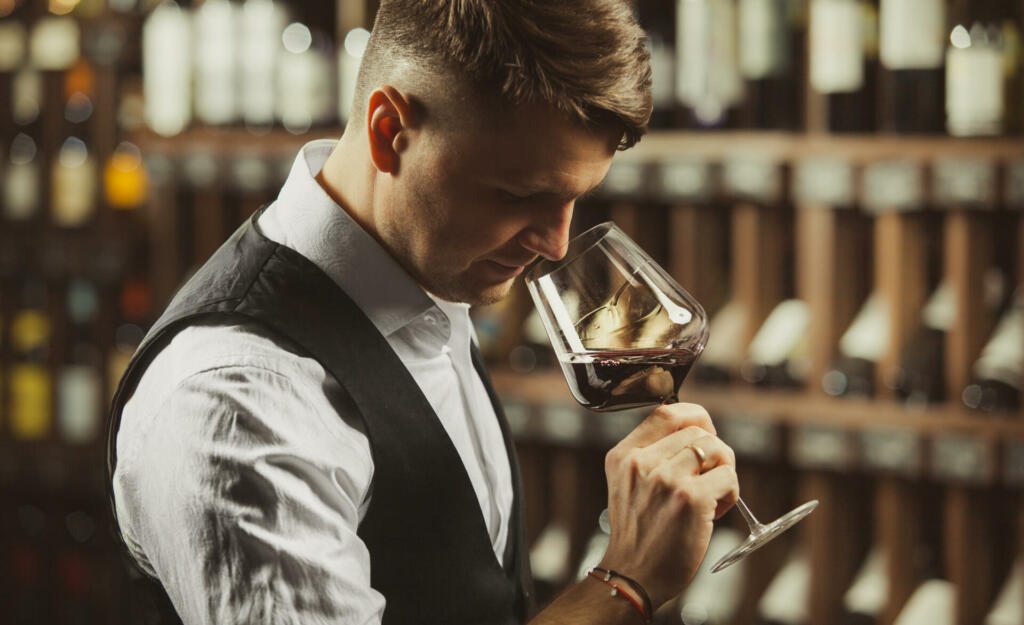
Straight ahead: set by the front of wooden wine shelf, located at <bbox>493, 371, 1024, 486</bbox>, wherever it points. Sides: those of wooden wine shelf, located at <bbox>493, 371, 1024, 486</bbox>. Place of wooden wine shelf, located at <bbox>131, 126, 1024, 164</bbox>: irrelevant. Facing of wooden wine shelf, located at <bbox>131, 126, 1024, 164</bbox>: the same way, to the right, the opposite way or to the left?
the same way

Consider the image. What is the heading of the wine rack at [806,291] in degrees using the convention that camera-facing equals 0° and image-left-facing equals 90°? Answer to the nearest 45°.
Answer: approximately 0°

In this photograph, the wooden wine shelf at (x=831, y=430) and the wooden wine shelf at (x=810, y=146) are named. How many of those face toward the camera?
2

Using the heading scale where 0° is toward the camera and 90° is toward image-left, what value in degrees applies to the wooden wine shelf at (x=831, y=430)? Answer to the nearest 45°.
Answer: approximately 0°

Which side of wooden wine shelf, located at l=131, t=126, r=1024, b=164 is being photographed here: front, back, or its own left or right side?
front
